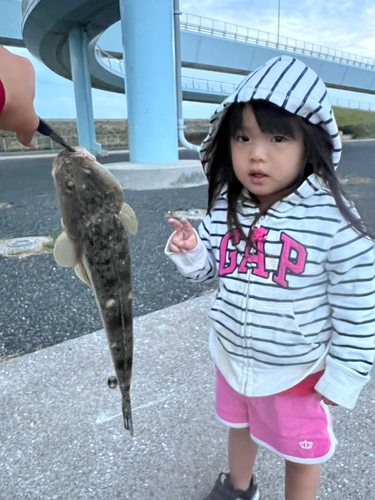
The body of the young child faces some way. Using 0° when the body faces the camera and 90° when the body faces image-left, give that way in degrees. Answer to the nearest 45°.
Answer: approximately 45°

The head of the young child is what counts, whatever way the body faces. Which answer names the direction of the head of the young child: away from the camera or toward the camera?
toward the camera
